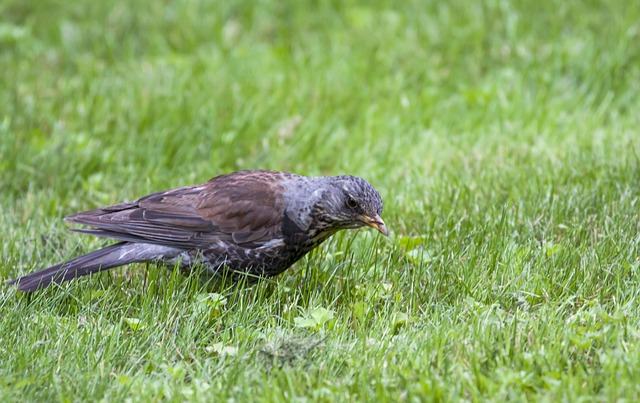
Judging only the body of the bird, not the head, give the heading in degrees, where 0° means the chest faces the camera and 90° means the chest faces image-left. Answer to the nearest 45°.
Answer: approximately 270°
